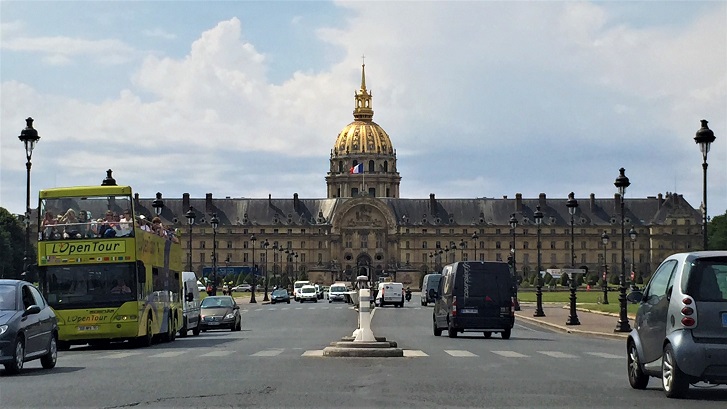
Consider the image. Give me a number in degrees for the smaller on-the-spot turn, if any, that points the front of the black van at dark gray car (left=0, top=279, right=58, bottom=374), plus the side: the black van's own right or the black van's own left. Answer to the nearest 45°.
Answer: approximately 135° to the black van's own left

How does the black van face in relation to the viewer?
away from the camera

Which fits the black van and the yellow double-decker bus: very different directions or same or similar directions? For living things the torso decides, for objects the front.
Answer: very different directions

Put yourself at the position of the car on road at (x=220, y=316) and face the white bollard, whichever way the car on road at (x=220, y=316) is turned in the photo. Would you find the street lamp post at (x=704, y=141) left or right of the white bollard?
left

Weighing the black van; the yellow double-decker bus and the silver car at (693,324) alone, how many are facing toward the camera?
1

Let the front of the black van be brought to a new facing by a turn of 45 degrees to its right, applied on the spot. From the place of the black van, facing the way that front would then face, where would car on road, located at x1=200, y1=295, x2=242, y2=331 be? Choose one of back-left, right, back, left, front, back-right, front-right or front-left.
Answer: left

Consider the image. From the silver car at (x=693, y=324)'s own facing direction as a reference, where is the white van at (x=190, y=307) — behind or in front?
in front

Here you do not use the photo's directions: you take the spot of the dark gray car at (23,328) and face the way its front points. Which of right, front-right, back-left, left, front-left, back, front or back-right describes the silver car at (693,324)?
left

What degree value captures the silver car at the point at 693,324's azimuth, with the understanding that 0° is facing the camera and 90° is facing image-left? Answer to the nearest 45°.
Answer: approximately 135°

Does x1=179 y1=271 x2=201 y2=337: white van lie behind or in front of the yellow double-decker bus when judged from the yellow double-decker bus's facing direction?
behind

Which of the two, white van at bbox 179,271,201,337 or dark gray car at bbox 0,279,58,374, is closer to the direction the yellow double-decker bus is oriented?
the dark gray car

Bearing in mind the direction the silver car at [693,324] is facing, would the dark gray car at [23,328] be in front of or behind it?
in front

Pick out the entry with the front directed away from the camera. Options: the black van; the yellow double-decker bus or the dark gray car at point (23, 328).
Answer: the black van
